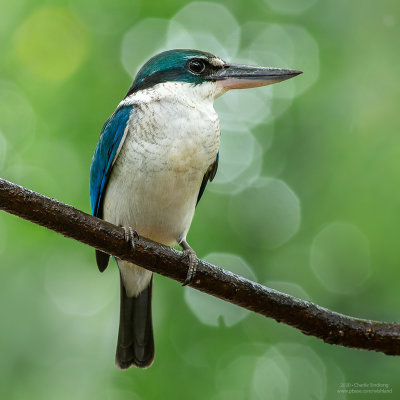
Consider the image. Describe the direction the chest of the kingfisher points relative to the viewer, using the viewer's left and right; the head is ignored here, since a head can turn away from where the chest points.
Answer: facing the viewer and to the right of the viewer
